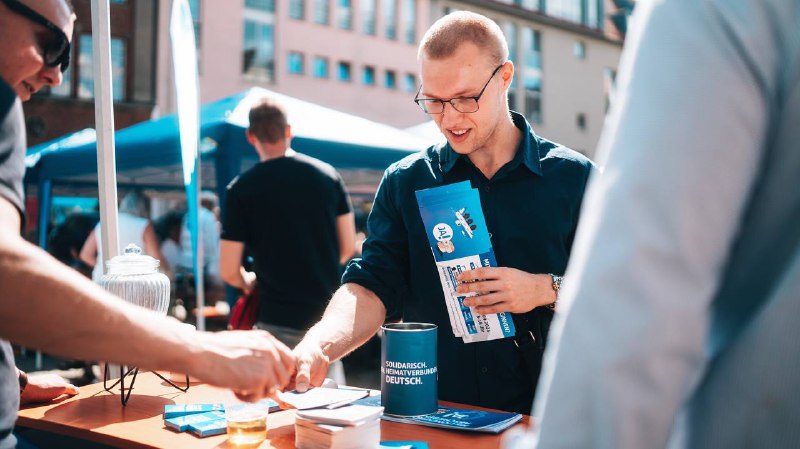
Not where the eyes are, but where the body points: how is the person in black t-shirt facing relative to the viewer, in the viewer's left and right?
facing away from the viewer

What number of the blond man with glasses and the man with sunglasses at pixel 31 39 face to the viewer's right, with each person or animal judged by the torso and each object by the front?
1

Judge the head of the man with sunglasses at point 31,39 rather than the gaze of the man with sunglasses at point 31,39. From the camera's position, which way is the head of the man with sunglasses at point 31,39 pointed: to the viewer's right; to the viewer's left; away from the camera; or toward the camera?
to the viewer's right

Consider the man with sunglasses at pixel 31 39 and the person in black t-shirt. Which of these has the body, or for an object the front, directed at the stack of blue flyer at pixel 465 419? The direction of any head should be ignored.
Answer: the man with sunglasses

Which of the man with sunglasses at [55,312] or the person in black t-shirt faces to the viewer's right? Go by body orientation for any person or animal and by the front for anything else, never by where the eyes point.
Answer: the man with sunglasses

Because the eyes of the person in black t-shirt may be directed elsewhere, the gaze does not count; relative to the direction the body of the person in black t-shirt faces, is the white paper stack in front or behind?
behind

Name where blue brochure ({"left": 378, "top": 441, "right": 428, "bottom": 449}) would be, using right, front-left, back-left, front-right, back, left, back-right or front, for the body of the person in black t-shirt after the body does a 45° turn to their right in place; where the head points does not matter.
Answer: back-right

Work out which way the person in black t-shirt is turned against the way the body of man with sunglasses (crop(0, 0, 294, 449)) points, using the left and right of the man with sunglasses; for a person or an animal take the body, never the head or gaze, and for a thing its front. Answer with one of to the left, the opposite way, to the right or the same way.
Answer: to the left

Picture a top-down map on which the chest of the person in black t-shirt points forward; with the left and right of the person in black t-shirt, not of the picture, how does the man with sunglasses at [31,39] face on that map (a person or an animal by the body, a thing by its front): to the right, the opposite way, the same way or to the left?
to the right

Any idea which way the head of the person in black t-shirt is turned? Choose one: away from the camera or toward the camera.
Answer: away from the camera

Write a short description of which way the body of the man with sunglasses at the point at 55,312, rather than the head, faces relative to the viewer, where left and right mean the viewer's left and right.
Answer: facing to the right of the viewer

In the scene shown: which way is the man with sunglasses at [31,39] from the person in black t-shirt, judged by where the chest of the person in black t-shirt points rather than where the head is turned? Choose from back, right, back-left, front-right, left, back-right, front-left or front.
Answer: back

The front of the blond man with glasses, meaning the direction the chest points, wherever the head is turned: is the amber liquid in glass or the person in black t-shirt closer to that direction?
the amber liquid in glass

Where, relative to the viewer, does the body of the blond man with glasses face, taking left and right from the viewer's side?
facing the viewer and to the left of the viewer

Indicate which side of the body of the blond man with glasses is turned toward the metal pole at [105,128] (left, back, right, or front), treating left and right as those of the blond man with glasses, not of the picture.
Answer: right
